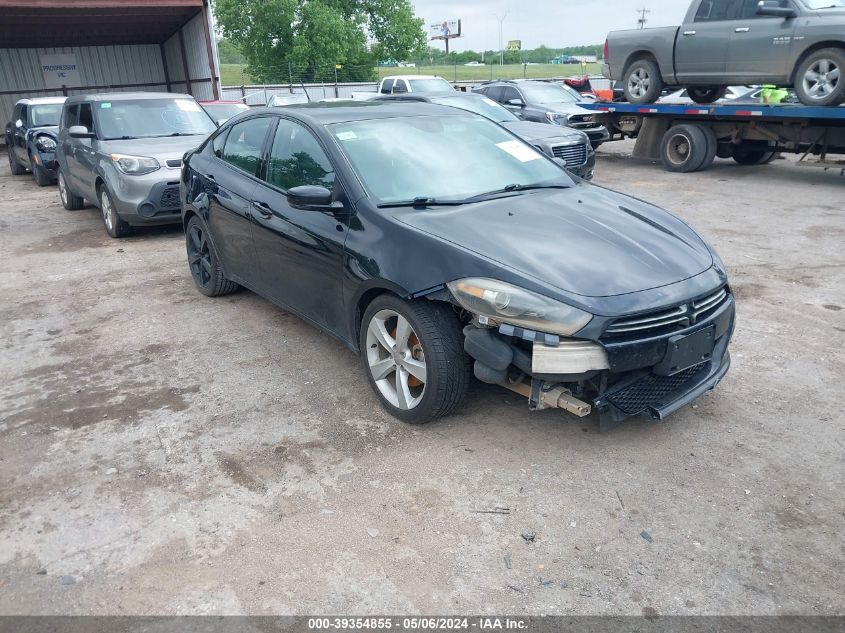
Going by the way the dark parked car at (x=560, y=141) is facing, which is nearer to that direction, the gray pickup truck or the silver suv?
the gray pickup truck

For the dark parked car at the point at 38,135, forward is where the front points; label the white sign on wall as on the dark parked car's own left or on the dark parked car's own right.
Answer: on the dark parked car's own left

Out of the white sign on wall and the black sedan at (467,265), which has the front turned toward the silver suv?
the white sign on wall

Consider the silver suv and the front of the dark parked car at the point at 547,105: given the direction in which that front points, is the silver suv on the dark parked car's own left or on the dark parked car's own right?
on the dark parked car's own right

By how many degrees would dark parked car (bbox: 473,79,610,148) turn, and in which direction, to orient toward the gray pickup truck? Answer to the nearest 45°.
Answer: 0° — it already faces it

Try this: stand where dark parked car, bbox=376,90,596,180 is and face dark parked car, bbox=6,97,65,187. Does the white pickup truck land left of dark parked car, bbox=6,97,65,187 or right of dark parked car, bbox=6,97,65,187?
right

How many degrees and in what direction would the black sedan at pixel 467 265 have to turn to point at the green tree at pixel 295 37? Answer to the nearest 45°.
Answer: approximately 135° to its left

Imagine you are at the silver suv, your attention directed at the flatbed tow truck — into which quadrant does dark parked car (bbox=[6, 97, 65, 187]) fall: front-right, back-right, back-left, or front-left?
back-left

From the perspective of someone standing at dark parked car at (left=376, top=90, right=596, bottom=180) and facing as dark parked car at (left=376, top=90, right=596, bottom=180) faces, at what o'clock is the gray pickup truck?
The gray pickup truck is roughly at 10 o'clock from the dark parked car.

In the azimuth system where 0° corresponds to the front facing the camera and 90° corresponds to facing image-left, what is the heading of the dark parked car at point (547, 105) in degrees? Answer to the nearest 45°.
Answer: approximately 315°

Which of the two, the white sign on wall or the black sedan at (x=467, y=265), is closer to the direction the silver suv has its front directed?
the black sedan

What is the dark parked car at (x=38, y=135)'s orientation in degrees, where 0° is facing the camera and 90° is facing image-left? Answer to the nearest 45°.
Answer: approximately 315°

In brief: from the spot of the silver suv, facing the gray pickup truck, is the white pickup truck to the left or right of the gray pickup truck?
left
